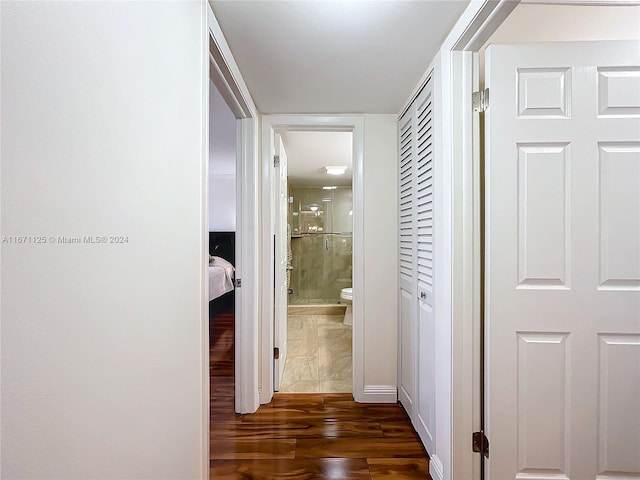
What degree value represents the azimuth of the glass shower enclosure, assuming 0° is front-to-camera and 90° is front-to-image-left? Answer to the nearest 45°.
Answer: approximately 0°

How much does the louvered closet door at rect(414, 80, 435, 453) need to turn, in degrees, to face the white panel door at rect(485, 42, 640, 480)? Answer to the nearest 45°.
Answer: approximately 135° to its left

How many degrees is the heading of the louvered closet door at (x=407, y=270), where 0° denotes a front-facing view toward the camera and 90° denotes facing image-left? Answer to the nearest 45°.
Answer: approximately 90°

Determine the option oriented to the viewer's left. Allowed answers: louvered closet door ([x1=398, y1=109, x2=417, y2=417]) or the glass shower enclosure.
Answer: the louvered closet door

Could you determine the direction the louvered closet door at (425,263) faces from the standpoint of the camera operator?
facing to the left of the viewer

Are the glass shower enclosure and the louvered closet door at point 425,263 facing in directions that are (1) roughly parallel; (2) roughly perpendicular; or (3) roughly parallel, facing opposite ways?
roughly perpendicular

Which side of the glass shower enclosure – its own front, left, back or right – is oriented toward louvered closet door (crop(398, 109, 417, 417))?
front

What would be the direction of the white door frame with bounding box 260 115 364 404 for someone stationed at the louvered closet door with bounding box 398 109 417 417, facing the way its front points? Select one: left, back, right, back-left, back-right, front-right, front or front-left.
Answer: front

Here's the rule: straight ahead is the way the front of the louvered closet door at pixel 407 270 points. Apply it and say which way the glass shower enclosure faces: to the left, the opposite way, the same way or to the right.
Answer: to the left

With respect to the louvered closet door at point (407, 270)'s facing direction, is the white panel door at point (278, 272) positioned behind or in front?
in front

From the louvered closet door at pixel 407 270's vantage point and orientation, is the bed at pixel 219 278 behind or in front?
in front

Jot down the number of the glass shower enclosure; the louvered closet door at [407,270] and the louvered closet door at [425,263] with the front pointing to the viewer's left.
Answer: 2
